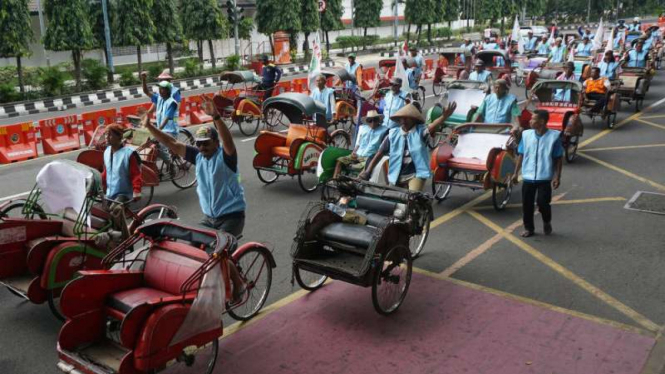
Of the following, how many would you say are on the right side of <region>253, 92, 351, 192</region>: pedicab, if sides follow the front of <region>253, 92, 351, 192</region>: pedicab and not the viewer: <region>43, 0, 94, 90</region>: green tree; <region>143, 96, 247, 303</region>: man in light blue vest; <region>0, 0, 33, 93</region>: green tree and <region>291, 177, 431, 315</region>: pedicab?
2

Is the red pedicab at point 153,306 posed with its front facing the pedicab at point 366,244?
no

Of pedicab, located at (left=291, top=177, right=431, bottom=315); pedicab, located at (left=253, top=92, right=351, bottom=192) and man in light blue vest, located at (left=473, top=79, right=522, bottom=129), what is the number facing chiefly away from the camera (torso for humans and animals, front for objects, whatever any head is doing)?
0

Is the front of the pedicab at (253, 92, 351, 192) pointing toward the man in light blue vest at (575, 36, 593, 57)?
no

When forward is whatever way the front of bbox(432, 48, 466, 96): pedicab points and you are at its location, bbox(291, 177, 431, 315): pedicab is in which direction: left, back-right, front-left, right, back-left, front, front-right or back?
front-left

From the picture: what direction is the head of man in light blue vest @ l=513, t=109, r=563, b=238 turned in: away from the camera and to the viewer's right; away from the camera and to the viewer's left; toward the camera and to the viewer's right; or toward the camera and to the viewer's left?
toward the camera and to the viewer's left

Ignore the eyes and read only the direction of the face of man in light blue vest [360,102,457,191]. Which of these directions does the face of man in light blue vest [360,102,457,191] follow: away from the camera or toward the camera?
toward the camera

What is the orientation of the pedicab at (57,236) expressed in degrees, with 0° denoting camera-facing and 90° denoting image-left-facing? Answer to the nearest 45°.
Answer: approximately 45°

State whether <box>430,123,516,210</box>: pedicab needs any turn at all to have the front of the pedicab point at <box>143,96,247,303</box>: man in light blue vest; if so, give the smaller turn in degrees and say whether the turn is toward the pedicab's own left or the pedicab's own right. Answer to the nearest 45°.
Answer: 0° — it already faces them

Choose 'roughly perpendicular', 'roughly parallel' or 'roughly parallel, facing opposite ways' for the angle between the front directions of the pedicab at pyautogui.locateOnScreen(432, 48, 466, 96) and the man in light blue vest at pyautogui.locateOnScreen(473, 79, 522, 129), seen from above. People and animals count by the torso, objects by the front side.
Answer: roughly parallel

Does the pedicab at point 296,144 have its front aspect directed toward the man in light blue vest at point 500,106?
no

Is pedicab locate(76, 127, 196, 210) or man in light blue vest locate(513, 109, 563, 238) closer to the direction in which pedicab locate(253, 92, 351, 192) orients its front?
the pedicab

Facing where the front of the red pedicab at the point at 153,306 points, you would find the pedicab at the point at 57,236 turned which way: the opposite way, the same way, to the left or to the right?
the same way

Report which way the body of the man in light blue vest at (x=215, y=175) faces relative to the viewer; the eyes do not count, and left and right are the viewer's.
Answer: facing the viewer and to the left of the viewer

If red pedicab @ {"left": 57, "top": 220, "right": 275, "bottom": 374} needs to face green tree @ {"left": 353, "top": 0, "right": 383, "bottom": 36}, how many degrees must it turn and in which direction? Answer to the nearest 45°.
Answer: approximately 135° to its right

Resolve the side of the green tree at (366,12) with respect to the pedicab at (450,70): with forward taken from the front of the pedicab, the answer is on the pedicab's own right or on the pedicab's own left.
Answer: on the pedicab's own right

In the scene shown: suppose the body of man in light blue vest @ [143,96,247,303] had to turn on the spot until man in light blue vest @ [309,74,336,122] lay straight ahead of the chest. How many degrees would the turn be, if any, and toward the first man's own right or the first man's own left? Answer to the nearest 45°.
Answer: approximately 135° to the first man's own right
